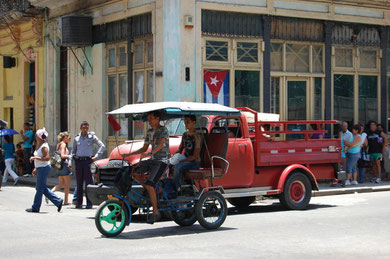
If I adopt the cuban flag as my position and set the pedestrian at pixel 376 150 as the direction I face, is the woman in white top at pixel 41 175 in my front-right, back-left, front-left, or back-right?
back-right

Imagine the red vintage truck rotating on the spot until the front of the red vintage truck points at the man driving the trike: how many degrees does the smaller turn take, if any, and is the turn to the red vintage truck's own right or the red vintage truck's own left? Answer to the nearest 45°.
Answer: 0° — it already faces them

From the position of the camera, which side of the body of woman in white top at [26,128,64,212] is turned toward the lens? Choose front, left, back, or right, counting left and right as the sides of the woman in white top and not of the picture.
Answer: left

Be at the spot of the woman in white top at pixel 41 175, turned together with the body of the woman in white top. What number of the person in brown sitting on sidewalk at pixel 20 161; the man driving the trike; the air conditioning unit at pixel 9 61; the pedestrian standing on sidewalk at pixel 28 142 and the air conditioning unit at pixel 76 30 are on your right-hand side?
4

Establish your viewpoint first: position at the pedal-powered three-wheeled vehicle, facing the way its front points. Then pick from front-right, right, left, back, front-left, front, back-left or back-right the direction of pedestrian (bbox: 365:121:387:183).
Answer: back

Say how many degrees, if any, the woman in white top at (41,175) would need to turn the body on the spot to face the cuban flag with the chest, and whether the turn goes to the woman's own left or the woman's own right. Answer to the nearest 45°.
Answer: approximately 135° to the woman's own right
